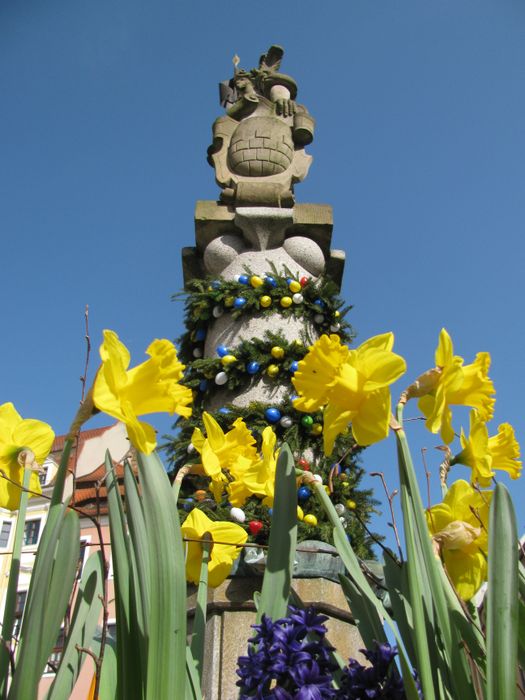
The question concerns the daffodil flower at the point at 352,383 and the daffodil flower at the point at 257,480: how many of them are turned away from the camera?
0

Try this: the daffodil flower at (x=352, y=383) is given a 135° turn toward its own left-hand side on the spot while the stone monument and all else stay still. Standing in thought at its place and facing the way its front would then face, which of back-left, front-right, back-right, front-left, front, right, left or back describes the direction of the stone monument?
left

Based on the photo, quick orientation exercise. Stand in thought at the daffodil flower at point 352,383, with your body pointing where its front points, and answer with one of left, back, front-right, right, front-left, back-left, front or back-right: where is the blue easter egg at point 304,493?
back-right

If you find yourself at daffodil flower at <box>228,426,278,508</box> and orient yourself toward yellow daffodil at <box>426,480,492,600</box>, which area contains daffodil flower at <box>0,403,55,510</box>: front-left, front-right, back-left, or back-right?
back-right

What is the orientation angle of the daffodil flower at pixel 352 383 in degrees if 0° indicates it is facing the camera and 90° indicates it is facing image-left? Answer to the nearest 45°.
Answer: approximately 45°
